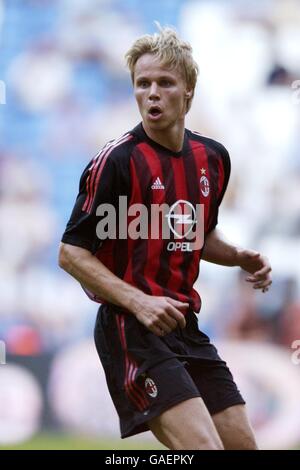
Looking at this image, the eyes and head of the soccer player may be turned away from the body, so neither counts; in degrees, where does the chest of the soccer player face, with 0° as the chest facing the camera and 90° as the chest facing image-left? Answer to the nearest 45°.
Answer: approximately 315°
